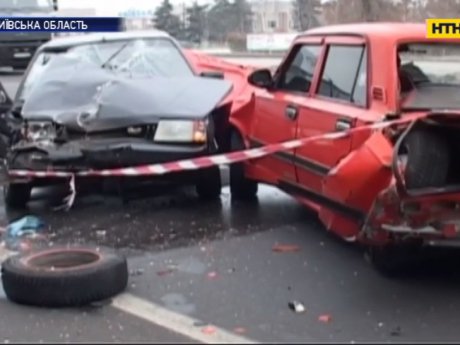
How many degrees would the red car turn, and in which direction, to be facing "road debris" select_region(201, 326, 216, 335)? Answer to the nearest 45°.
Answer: approximately 90° to its left

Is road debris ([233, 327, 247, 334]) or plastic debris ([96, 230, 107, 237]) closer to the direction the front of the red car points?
the plastic debris

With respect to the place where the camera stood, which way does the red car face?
facing away from the viewer and to the left of the viewer

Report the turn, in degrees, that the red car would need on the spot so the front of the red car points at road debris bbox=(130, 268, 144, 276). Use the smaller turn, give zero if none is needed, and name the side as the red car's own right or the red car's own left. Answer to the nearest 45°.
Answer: approximately 45° to the red car's own left

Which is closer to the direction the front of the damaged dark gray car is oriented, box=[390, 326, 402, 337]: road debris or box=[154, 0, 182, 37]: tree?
the road debris

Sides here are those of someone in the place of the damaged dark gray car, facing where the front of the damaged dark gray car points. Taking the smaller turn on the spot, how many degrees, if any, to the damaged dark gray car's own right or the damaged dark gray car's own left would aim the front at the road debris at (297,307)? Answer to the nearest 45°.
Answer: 0° — it already faces it

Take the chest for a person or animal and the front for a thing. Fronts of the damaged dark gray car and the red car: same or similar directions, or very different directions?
very different directions

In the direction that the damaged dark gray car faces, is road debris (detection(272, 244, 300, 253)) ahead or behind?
ahead

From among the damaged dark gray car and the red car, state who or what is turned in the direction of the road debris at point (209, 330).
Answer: the damaged dark gray car

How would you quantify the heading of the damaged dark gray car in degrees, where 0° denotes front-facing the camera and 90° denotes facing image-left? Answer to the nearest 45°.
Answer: approximately 0°

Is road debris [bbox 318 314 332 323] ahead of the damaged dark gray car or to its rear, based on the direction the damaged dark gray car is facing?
ahead

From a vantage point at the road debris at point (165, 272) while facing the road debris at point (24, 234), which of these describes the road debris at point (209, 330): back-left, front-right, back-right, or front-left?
back-left

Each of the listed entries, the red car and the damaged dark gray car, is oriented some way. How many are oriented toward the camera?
1
